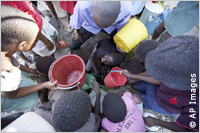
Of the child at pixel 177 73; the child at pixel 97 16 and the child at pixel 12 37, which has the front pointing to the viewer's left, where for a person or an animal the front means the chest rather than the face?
the child at pixel 177 73

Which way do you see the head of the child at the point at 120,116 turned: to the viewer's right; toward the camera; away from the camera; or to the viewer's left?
away from the camera

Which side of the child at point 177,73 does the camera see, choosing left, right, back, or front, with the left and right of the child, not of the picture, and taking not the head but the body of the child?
left

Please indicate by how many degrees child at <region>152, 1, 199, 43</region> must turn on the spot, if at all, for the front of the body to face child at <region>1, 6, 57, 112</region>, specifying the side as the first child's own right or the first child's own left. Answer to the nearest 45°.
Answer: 0° — they already face them

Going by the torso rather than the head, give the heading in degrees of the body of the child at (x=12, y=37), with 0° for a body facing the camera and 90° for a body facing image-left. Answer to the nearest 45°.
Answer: approximately 270°
